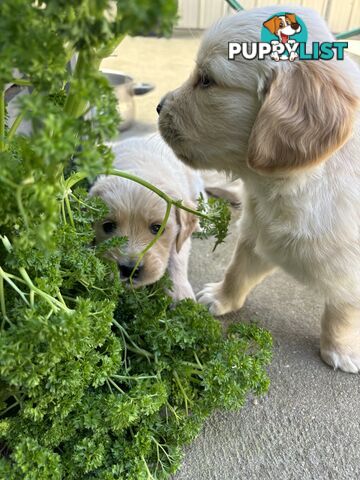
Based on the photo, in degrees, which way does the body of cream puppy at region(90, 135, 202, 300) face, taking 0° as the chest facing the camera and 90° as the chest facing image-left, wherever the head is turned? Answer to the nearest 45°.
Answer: approximately 0°

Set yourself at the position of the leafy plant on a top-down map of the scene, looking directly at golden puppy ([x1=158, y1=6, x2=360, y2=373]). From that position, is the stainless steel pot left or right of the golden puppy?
left

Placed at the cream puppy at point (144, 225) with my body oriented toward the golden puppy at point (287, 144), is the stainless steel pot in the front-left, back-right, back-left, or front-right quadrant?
back-left

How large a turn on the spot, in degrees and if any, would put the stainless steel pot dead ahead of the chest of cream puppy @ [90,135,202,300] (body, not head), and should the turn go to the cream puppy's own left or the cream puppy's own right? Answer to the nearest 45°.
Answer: approximately 180°

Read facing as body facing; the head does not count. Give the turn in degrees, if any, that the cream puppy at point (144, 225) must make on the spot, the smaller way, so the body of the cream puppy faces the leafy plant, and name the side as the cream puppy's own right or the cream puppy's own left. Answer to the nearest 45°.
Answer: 0° — it already faces it
